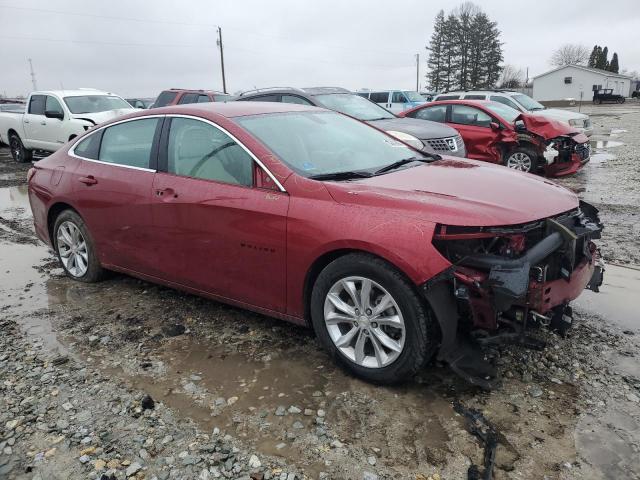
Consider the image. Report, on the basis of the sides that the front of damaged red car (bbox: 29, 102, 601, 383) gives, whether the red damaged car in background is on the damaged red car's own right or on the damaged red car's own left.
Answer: on the damaged red car's own left

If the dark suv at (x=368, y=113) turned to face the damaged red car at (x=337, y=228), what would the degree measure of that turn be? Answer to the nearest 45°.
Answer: approximately 45° to its right

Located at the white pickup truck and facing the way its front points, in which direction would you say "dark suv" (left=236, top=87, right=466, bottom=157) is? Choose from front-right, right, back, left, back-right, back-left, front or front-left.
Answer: front

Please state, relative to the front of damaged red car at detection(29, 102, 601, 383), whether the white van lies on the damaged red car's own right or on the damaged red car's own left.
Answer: on the damaged red car's own left

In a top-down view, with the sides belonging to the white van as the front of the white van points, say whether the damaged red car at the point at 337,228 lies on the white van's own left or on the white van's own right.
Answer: on the white van's own right

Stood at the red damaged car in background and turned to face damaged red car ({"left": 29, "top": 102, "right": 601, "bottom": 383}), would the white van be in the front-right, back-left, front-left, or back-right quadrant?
back-right

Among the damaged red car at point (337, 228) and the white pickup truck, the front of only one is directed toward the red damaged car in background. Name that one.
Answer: the white pickup truck

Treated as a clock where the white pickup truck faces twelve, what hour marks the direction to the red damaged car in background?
The red damaged car in background is roughly at 12 o'clock from the white pickup truck.

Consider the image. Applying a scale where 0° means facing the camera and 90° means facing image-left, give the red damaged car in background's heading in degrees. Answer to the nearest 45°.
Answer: approximately 315°

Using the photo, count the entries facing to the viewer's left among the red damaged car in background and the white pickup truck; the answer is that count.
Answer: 0

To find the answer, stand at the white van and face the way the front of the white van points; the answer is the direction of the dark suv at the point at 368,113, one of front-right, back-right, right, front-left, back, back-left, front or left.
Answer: front-right

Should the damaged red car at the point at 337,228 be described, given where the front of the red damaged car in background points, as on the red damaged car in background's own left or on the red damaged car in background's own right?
on the red damaged car in background's own right
